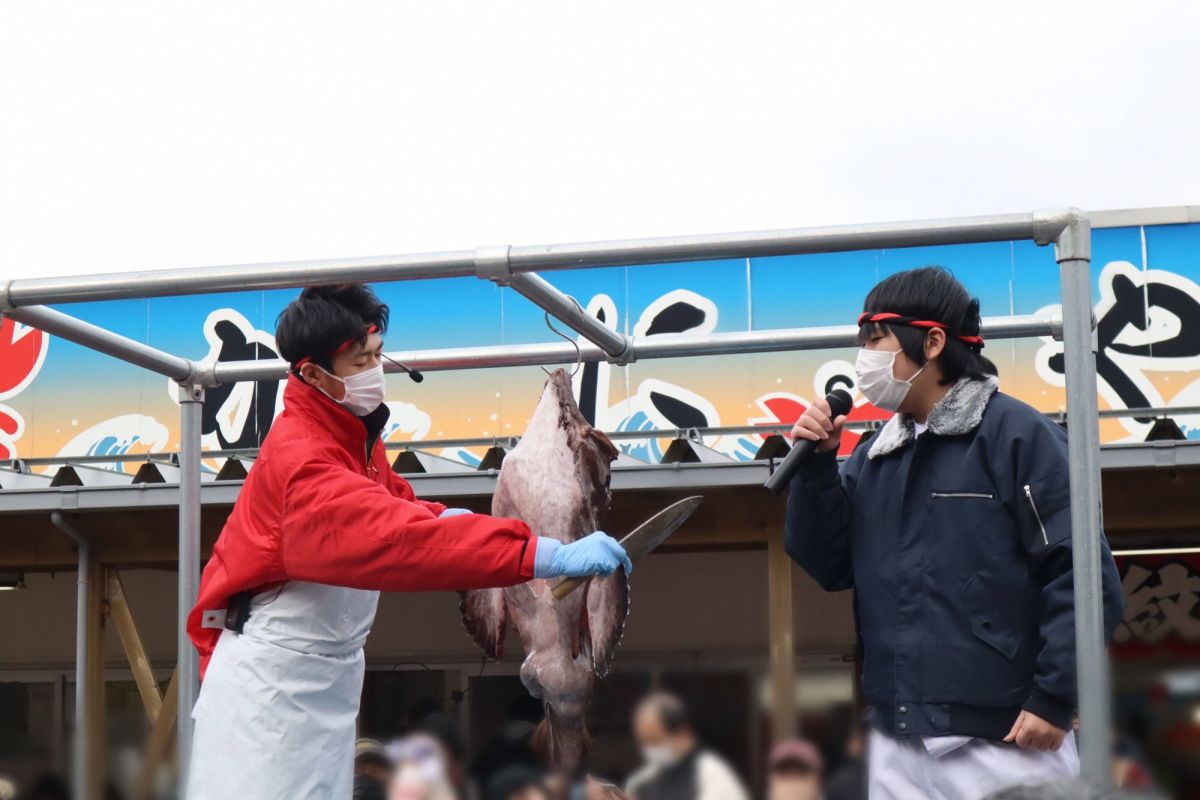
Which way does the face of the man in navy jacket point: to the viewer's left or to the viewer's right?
to the viewer's left

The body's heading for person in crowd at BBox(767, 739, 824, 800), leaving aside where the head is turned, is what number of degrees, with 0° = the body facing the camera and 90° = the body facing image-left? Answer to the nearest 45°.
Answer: approximately 0°

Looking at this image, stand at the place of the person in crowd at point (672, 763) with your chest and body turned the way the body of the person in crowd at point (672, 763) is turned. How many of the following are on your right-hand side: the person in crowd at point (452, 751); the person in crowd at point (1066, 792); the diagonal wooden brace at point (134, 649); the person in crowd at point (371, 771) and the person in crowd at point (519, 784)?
4

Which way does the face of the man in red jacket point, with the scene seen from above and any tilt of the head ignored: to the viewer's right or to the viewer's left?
to the viewer's right

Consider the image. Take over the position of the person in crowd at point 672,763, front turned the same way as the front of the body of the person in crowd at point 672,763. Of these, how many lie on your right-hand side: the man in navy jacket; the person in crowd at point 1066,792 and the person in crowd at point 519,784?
1

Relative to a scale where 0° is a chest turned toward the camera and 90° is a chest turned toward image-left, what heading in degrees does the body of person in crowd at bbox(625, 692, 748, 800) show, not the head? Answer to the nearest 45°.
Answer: approximately 45°
